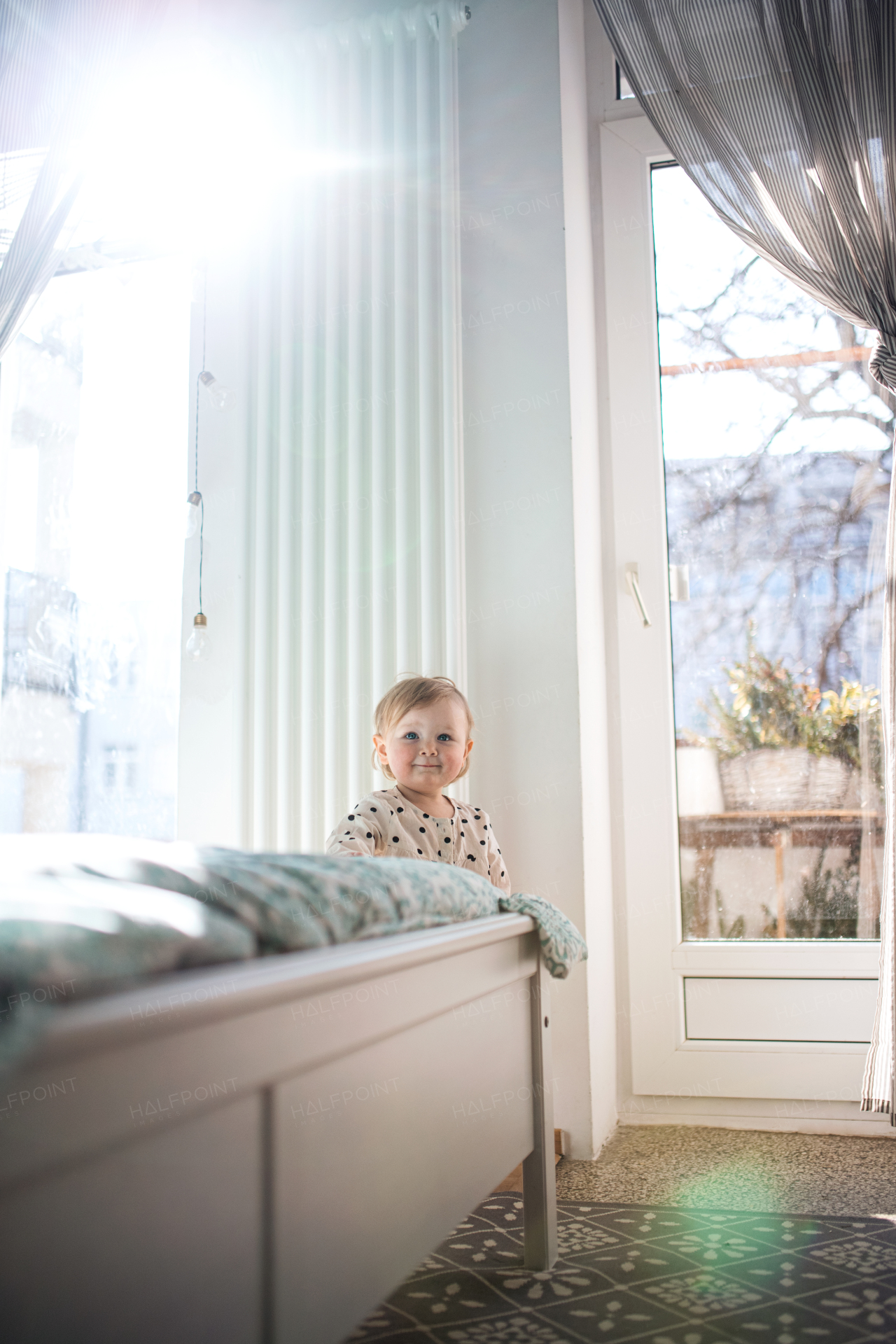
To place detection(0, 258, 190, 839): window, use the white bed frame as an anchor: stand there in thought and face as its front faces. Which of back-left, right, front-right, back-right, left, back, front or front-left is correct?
back-left

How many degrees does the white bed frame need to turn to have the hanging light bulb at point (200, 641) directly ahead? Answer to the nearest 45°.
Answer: approximately 135° to its left

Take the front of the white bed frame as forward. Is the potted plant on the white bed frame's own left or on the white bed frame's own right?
on the white bed frame's own left

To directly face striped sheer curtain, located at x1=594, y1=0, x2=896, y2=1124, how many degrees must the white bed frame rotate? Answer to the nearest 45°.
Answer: approximately 90° to its left

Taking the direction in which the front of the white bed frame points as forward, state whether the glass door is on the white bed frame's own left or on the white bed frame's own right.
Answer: on the white bed frame's own left

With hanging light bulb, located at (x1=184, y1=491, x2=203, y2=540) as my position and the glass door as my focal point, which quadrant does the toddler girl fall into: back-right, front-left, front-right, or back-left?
front-right

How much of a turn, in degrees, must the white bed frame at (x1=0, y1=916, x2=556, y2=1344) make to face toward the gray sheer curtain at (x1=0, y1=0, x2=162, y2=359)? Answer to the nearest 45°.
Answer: approximately 135° to its left

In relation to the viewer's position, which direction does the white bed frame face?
facing the viewer and to the right of the viewer

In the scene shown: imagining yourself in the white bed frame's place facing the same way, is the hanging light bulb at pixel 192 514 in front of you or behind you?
behind

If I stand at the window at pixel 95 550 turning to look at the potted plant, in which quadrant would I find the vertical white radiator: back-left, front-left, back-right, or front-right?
front-right
